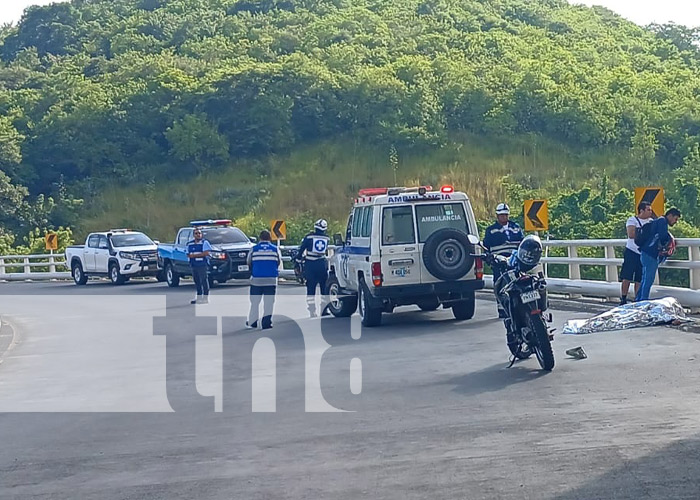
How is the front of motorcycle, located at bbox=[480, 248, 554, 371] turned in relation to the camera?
facing away from the viewer and to the left of the viewer

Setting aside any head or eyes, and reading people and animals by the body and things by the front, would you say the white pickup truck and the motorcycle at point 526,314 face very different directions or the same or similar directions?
very different directions

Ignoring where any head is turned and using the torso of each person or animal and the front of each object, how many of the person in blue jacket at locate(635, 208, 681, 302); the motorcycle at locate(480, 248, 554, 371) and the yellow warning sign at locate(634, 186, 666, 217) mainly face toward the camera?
1

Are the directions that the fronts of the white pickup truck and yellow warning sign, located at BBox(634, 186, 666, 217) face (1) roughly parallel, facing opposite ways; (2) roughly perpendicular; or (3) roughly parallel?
roughly perpendicular

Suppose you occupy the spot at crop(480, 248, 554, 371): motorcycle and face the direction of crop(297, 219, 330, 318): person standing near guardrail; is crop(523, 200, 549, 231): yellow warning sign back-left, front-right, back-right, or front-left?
front-right

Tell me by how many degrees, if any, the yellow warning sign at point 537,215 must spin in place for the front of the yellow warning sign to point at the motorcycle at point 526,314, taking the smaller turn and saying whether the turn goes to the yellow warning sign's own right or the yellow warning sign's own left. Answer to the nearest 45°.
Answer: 0° — it already faces it

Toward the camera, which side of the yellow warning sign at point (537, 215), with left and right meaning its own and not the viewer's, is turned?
front

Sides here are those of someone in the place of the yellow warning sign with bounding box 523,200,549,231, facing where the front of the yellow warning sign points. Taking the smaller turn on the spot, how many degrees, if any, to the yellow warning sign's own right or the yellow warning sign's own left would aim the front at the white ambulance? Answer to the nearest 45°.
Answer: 0° — it already faces it

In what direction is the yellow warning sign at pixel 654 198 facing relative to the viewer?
toward the camera

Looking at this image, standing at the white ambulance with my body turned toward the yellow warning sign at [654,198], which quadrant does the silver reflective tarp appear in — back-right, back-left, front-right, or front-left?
front-right

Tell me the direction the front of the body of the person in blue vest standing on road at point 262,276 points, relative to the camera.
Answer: away from the camera

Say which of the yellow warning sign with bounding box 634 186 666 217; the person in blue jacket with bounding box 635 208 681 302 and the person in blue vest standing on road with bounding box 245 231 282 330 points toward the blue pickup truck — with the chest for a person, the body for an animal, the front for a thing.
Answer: the person in blue vest standing on road
